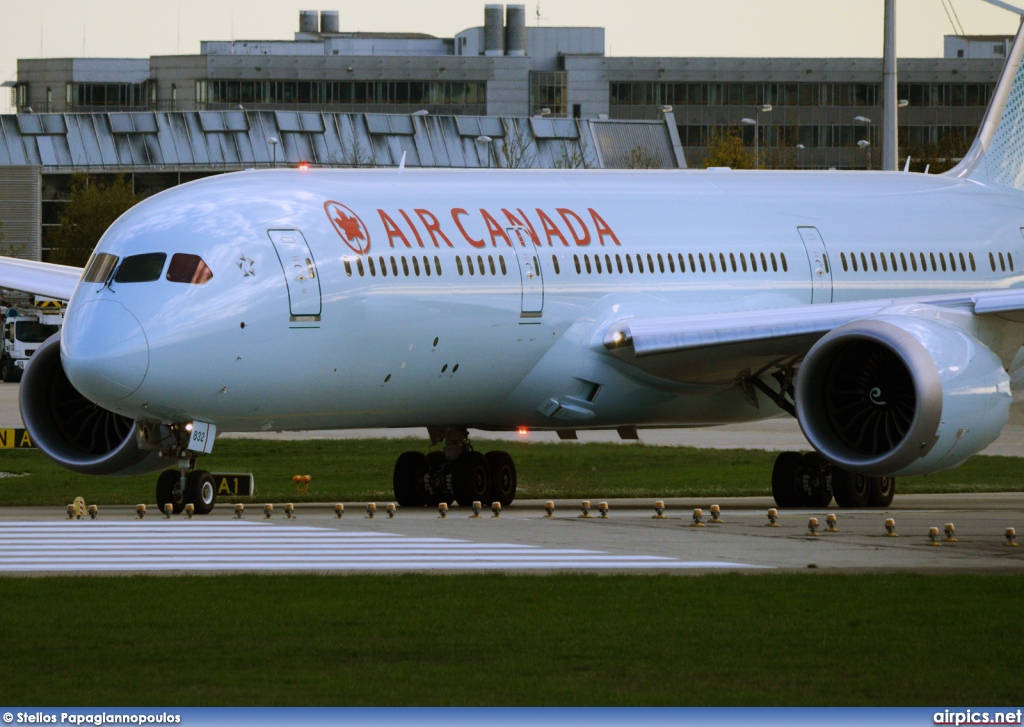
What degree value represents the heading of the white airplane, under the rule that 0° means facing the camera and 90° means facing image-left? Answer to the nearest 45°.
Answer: approximately 45°
